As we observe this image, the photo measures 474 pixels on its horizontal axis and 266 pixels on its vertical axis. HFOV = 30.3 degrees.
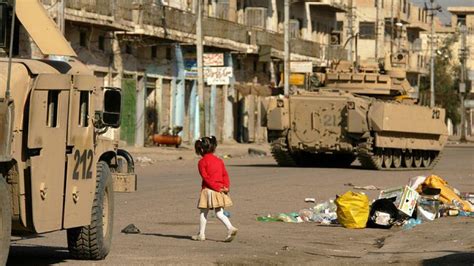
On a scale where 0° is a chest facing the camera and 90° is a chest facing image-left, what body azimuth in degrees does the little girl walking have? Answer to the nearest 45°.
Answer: approximately 135°

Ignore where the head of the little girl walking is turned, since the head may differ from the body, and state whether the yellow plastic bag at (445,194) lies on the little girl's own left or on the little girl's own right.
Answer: on the little girl's own right
